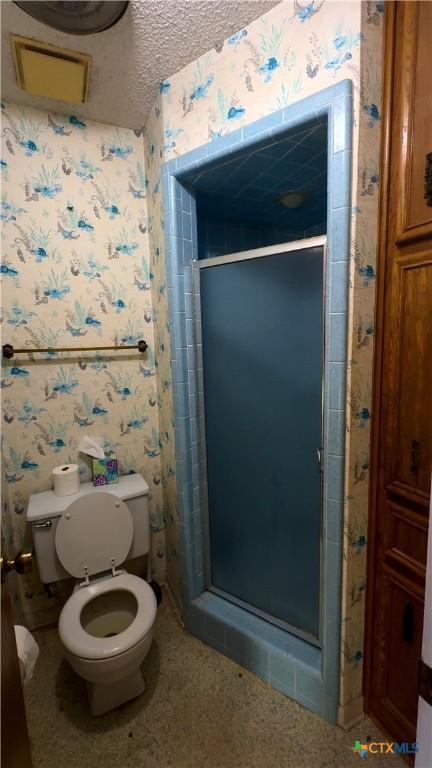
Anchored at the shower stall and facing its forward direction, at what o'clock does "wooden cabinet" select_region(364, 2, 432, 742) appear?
The wooden cabinet is roughly at 9 o'clock from the shower stall.

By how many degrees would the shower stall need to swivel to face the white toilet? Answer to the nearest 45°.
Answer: approximately 45° to its right

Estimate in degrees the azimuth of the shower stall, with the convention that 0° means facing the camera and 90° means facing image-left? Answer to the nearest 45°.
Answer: approximately 45°

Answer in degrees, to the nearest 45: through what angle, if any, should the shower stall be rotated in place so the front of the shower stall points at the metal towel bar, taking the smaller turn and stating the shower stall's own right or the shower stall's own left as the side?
approximately 45° to the shower stall's own right
